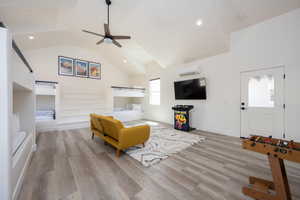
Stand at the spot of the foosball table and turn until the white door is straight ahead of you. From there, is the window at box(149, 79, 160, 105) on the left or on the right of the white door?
left

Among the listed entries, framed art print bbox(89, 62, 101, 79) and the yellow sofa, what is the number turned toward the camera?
1

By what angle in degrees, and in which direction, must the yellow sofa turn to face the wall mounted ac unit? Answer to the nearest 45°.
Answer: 0° — it already faces it

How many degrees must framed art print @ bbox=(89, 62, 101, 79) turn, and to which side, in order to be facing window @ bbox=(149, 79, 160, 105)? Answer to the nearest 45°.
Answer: approximately 90° to its left

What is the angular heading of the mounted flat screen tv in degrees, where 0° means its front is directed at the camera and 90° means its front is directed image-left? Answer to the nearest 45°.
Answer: approximately 45°

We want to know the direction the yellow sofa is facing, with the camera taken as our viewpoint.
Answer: facing away from the viewer and to the right of the viewer

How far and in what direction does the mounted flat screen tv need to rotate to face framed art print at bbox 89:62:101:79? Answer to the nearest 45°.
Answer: approximately 45° to its right

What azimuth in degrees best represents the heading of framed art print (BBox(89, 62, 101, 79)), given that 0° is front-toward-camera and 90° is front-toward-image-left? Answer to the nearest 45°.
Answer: approximately 0°
